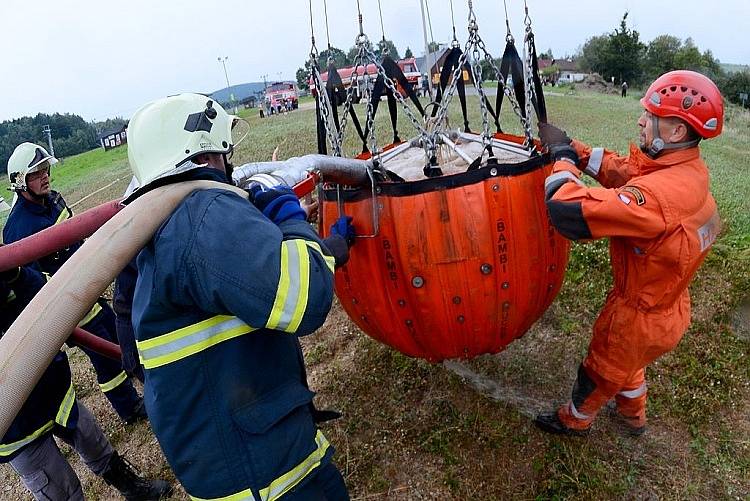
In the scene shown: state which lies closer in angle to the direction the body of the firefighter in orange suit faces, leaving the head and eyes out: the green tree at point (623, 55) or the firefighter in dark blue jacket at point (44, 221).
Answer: the firefighter in dark blue jacket

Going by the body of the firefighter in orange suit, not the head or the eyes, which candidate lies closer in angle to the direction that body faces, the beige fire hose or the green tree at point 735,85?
the beige fire hose

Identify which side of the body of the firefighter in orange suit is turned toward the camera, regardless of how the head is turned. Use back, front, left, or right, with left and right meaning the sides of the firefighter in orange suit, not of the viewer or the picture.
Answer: left

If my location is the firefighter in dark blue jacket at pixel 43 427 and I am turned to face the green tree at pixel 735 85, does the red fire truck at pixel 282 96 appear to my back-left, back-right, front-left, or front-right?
front-left

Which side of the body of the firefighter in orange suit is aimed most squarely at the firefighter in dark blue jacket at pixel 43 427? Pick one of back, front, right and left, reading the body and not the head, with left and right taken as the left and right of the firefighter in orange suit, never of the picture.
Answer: front

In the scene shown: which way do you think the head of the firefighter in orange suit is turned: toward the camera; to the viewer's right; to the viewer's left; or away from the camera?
to the viewer's left

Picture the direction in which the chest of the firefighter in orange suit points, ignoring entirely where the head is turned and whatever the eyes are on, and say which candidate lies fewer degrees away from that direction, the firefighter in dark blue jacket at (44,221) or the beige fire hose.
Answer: the firefighter in dark blue jacket

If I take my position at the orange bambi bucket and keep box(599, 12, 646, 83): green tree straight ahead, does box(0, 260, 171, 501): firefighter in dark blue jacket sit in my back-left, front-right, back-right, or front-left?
back-left

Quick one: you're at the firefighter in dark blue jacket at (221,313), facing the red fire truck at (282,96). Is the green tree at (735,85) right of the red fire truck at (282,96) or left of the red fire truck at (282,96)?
right

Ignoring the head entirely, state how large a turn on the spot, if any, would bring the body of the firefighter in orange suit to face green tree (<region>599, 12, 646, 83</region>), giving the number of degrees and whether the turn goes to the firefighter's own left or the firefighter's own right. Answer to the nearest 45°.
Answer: approximately 90° to the firefighter's own right

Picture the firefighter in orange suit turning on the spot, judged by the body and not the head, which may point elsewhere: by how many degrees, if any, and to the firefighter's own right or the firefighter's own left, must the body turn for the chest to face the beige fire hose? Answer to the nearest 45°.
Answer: approximately 45° to the firefighter's own left

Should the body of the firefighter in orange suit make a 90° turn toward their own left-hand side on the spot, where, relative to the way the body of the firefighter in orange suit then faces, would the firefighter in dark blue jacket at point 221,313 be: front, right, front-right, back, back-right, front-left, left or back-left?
front-right

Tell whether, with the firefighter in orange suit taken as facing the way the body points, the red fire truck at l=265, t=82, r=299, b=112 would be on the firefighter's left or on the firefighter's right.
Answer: on the firefighter's right

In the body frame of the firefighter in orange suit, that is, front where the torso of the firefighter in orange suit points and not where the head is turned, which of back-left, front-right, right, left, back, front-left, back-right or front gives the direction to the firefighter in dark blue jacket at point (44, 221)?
front
